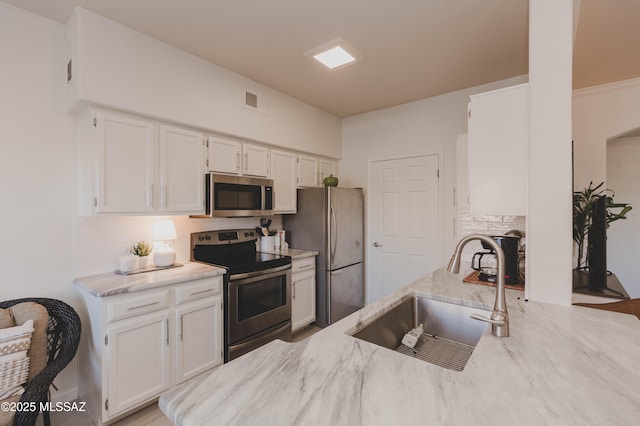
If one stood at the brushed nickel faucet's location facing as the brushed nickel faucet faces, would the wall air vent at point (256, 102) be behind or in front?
in front

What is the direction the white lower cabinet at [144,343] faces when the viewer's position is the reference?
facing the viewer and to the right of the viewer

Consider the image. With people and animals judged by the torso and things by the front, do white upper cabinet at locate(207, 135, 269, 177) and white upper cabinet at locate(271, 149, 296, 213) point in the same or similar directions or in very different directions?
same or similar directions

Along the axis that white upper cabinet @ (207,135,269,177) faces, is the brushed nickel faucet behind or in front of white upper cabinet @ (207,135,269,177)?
in front

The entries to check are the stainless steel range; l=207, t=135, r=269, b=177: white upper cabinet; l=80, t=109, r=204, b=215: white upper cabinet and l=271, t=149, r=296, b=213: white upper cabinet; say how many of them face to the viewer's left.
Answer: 0

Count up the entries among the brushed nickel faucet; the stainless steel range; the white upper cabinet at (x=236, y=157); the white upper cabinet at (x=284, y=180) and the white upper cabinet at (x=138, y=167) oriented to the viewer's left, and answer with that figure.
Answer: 1

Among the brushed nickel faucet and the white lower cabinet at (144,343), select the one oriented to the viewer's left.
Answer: the brushed nickel faucet

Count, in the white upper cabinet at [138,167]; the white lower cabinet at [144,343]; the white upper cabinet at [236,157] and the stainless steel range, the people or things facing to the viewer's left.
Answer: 0

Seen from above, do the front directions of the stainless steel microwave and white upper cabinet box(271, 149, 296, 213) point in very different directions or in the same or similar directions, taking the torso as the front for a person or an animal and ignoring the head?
same or similar directions

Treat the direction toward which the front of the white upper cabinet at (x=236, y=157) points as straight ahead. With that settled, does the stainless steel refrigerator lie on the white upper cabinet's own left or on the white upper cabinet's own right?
on the white upper cabinet's own left

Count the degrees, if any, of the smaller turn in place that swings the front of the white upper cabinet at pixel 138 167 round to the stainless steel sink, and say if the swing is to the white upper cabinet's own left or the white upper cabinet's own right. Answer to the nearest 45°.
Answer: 0° — it already faces it

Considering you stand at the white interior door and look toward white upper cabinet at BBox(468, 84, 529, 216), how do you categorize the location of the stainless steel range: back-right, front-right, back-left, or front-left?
front-right

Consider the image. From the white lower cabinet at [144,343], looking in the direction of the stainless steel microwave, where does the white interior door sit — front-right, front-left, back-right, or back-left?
front-right

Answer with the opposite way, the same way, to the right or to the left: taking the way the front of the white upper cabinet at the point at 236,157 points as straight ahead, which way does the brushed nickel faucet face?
the opposite way

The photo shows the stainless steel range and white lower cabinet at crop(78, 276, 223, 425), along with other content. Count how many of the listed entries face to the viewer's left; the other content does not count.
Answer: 0

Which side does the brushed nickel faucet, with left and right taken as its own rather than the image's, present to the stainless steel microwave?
front
